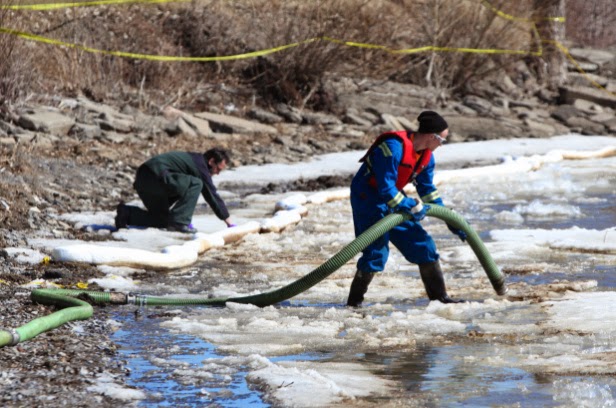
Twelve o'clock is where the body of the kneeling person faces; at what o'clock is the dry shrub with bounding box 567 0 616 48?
The dry shrub is roughly at 10 o'clock from the kneeling person.

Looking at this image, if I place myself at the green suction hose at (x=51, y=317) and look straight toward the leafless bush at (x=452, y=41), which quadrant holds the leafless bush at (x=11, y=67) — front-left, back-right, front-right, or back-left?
front-left

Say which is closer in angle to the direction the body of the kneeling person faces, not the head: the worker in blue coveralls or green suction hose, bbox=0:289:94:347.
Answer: the worker in blue coveralls

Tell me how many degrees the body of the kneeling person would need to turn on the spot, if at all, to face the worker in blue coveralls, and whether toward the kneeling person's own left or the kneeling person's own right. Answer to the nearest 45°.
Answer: approximately 45° to the kneeling person's own right

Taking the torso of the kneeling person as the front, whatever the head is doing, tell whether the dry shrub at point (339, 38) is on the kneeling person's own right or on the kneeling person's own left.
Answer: on the kneeling person's own left

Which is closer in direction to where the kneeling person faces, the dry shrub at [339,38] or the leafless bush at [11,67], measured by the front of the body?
the dry shrub

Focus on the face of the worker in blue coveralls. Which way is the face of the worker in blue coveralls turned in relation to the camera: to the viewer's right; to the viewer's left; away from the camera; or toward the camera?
to the viewer's right

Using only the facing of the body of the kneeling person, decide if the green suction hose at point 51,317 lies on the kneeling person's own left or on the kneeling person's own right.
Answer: on the kneeling person's own right

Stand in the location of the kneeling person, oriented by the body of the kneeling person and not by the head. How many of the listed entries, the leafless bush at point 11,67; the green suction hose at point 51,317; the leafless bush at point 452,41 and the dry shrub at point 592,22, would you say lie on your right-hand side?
1

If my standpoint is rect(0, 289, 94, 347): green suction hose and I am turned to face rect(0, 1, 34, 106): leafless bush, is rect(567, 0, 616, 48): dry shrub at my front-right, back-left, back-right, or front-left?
front-right

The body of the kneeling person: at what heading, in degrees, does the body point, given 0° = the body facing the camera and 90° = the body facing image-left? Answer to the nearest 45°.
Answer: approximately 270°

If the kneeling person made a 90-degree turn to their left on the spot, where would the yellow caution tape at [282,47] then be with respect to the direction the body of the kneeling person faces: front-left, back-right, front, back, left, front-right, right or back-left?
front

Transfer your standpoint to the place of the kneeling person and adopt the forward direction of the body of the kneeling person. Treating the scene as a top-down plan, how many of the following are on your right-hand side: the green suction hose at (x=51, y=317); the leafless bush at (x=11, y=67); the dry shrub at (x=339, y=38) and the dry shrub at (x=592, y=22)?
1
